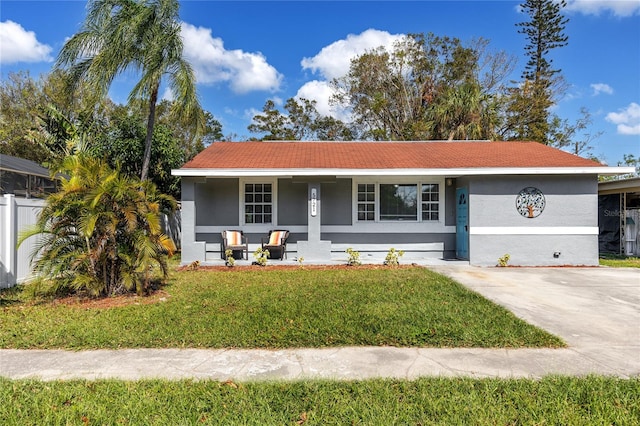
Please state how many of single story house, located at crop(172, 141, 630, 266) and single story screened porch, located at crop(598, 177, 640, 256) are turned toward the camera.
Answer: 2

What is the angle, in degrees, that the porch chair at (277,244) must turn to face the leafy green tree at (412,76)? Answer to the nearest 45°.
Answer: approximately 180°

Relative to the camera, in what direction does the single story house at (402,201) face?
facing the viewer

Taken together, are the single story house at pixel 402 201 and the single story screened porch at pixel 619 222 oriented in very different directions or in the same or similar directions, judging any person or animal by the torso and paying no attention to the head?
same or similar directions

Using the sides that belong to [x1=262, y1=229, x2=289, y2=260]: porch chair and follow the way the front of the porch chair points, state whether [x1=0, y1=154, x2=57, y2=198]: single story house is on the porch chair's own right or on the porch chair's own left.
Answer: on the porch chair's own right

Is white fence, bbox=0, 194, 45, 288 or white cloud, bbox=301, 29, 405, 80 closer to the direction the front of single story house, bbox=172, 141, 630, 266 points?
the white fence

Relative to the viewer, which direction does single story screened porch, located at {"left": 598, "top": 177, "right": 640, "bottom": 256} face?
toward the camera

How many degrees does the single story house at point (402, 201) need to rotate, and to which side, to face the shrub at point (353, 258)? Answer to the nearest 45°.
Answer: approximately 45° to its right

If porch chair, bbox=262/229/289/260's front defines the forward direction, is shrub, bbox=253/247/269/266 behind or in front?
in front

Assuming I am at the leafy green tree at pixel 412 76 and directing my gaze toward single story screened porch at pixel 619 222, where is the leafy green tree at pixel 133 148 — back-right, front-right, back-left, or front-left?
front-right

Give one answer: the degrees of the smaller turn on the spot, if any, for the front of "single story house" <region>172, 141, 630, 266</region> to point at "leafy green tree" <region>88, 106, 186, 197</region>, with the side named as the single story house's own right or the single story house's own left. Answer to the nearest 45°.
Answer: approximately 90° to the single story house's own right
